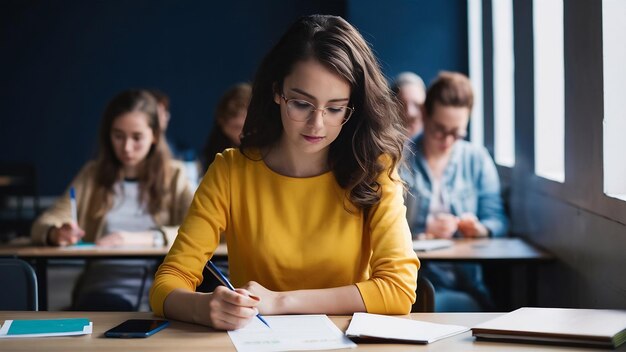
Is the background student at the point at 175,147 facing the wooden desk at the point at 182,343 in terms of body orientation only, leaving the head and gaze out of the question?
yes

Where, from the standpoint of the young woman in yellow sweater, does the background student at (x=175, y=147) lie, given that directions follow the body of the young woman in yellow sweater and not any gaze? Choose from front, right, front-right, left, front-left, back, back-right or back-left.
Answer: back

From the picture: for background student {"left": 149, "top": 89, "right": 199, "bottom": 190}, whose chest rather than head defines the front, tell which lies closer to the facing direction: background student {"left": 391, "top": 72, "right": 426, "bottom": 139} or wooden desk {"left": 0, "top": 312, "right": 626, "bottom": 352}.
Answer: the wooden desk

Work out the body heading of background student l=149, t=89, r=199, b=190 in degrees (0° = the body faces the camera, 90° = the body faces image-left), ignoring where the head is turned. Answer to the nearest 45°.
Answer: approximately 0°

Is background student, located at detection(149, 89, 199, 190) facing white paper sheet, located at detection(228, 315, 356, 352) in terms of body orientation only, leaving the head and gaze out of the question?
yes

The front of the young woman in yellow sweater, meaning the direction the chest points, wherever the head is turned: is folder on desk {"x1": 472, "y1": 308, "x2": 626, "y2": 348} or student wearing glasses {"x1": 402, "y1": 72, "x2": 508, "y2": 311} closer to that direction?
the folder on desk

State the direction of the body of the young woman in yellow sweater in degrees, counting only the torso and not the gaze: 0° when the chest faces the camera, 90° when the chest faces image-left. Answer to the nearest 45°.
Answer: approximately 0°

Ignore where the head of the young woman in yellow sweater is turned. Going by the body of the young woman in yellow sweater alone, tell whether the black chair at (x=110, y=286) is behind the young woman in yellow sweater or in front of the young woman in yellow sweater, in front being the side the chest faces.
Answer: behind

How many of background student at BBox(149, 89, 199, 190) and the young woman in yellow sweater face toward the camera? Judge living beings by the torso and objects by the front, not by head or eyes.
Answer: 2
